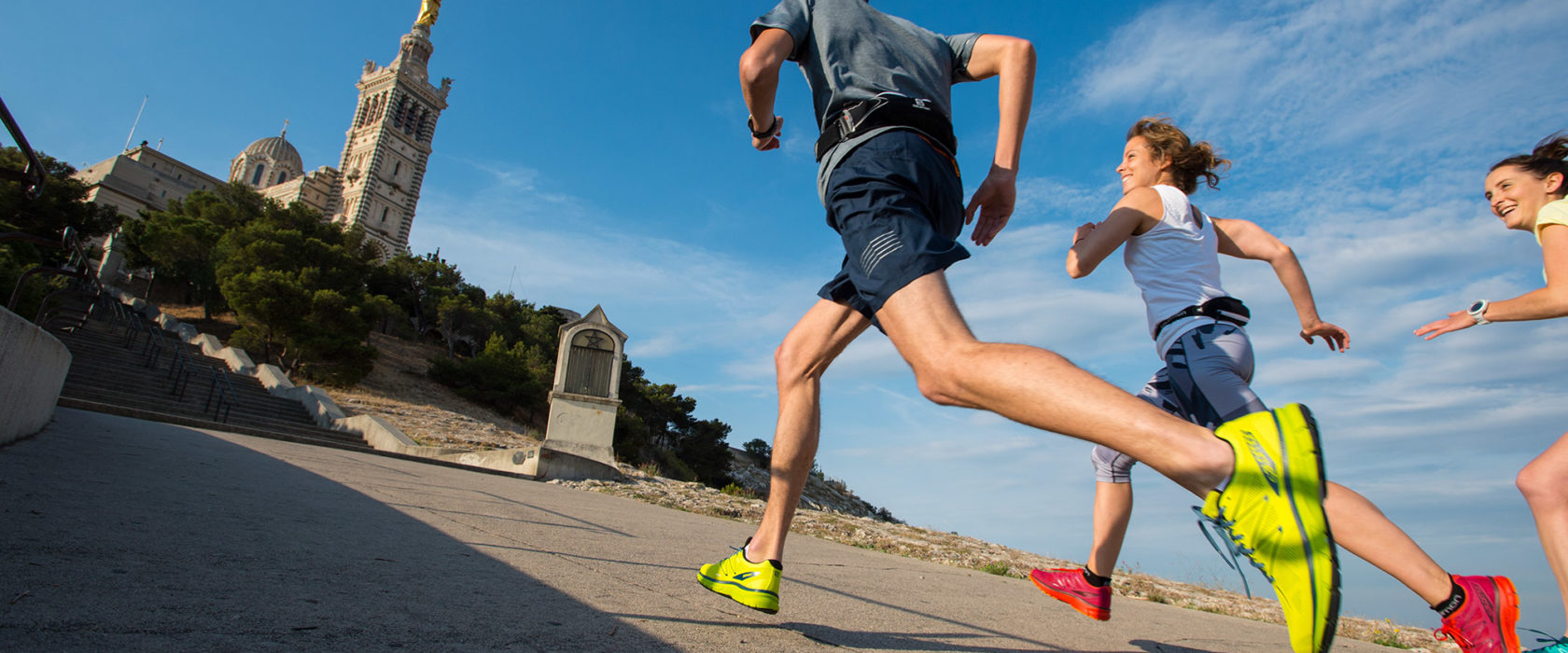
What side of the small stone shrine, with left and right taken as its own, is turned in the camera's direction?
front

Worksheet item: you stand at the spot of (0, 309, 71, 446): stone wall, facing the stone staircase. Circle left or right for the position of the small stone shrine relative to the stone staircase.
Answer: right

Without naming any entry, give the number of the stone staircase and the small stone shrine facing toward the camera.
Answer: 2

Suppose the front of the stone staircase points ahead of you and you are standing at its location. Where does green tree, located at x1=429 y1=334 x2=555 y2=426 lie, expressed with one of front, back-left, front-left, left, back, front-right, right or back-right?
back-left

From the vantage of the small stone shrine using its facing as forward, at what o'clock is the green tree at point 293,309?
The green tree is roughly at 5 o'clock from the small stone shrine.

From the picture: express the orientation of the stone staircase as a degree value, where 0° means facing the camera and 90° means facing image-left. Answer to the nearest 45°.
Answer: approximately 0°

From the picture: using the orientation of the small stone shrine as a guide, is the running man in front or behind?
in front

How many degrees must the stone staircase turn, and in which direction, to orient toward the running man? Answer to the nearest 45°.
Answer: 0° — it already faces them

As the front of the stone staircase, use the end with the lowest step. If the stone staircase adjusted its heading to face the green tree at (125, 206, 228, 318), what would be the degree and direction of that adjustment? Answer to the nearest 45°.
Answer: approximately 180°

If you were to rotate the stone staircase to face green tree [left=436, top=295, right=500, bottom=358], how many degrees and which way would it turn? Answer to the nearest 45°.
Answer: approximately 135° to its left

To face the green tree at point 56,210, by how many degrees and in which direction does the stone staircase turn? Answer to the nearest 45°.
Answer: approximately 180°

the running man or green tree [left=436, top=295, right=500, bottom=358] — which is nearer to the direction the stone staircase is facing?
the running man

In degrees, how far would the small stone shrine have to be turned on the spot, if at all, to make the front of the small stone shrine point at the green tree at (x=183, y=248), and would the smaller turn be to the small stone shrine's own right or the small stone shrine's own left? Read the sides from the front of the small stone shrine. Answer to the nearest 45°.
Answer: approximately 135° to the small stone shrine's own right

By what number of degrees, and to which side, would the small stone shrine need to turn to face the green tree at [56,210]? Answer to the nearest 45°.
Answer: approximately 135° to its right
